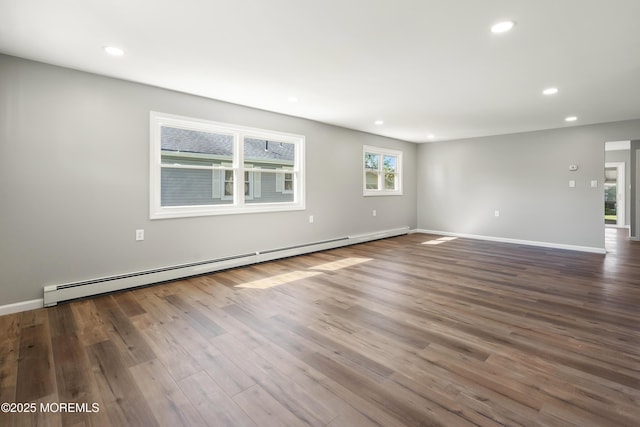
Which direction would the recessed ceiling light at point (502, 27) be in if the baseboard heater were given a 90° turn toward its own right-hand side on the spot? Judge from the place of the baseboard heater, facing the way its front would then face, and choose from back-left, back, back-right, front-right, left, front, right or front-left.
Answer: left

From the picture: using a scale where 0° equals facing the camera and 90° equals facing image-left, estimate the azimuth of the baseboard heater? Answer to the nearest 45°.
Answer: approximately 315°
